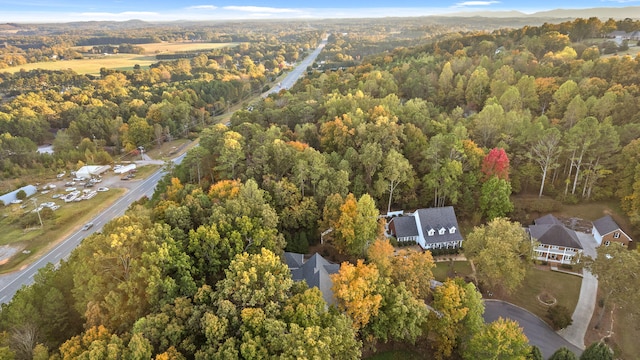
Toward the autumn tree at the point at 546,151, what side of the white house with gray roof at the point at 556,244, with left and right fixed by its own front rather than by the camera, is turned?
back

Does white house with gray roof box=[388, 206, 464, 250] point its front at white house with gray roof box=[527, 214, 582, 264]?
no

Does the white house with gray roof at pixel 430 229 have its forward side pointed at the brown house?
no

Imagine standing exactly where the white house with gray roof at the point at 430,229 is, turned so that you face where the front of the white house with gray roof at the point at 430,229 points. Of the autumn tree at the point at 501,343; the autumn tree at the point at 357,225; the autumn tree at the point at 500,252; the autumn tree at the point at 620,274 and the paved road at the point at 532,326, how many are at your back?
0

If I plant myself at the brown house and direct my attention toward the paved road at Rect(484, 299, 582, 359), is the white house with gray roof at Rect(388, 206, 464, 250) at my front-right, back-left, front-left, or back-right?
front-right

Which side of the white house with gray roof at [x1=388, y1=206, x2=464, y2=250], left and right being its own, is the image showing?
front

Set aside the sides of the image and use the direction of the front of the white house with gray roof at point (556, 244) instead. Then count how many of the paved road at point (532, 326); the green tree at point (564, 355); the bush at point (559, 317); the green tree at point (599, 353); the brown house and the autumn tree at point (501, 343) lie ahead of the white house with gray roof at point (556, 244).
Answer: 5

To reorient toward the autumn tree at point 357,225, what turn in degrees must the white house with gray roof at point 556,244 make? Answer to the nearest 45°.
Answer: approximately 45° to its right

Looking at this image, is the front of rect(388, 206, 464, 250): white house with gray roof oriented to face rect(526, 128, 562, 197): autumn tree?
no

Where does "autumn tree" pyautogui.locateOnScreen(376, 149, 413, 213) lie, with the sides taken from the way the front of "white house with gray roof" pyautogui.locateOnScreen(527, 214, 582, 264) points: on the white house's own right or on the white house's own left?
on the white house's own right

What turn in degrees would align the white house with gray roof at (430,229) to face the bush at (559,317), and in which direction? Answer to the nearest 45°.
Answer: approximately 45° to its left

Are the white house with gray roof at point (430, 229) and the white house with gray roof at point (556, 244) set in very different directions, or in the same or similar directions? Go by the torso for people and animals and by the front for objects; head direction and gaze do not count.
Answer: same or similar directions

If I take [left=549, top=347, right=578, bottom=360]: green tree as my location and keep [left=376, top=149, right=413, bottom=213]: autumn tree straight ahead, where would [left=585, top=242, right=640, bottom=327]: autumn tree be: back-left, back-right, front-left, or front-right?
front-right

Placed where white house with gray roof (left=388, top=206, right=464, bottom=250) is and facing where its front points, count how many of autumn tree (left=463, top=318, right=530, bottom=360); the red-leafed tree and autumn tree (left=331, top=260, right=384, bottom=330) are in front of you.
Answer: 2

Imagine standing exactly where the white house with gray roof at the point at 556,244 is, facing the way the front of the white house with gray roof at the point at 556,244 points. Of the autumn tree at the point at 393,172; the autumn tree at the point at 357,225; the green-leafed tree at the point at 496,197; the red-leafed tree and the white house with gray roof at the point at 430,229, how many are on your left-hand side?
0

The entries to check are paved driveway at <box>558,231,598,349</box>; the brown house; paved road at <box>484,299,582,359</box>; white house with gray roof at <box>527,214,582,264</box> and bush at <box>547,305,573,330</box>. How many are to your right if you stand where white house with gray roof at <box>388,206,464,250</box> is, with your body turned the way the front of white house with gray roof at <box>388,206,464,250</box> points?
0

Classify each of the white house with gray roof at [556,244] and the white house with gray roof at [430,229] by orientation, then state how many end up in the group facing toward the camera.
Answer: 2

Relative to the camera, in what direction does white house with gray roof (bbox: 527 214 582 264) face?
facing the viewer
